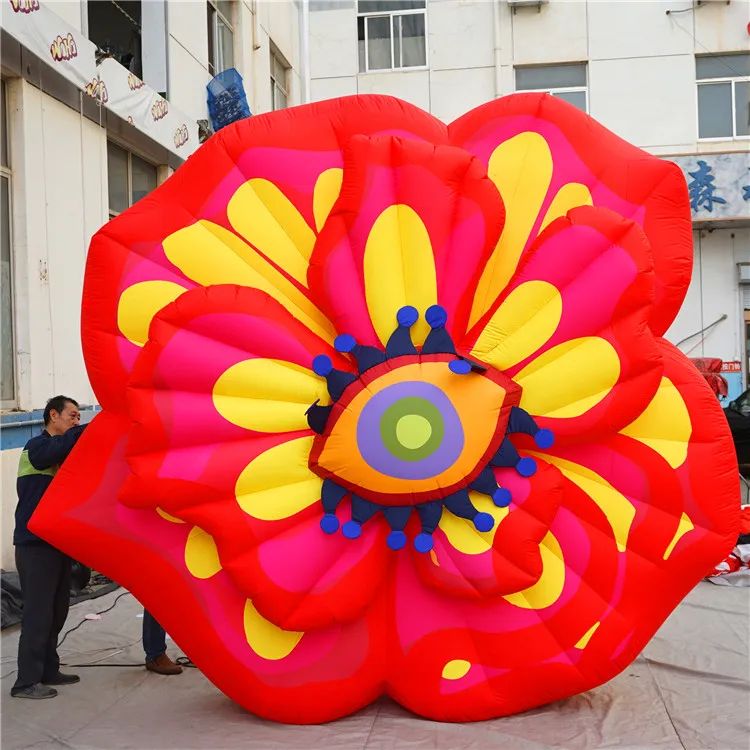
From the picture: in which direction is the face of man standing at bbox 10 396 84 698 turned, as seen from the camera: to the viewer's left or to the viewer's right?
to the viewer's right

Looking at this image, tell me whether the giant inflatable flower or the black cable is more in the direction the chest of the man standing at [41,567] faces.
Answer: the giant inflatable flower

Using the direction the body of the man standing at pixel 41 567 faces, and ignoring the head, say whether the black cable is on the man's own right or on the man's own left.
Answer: on the man's own left

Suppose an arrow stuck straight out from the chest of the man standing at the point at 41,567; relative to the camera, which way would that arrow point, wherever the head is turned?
to the viewer's right
